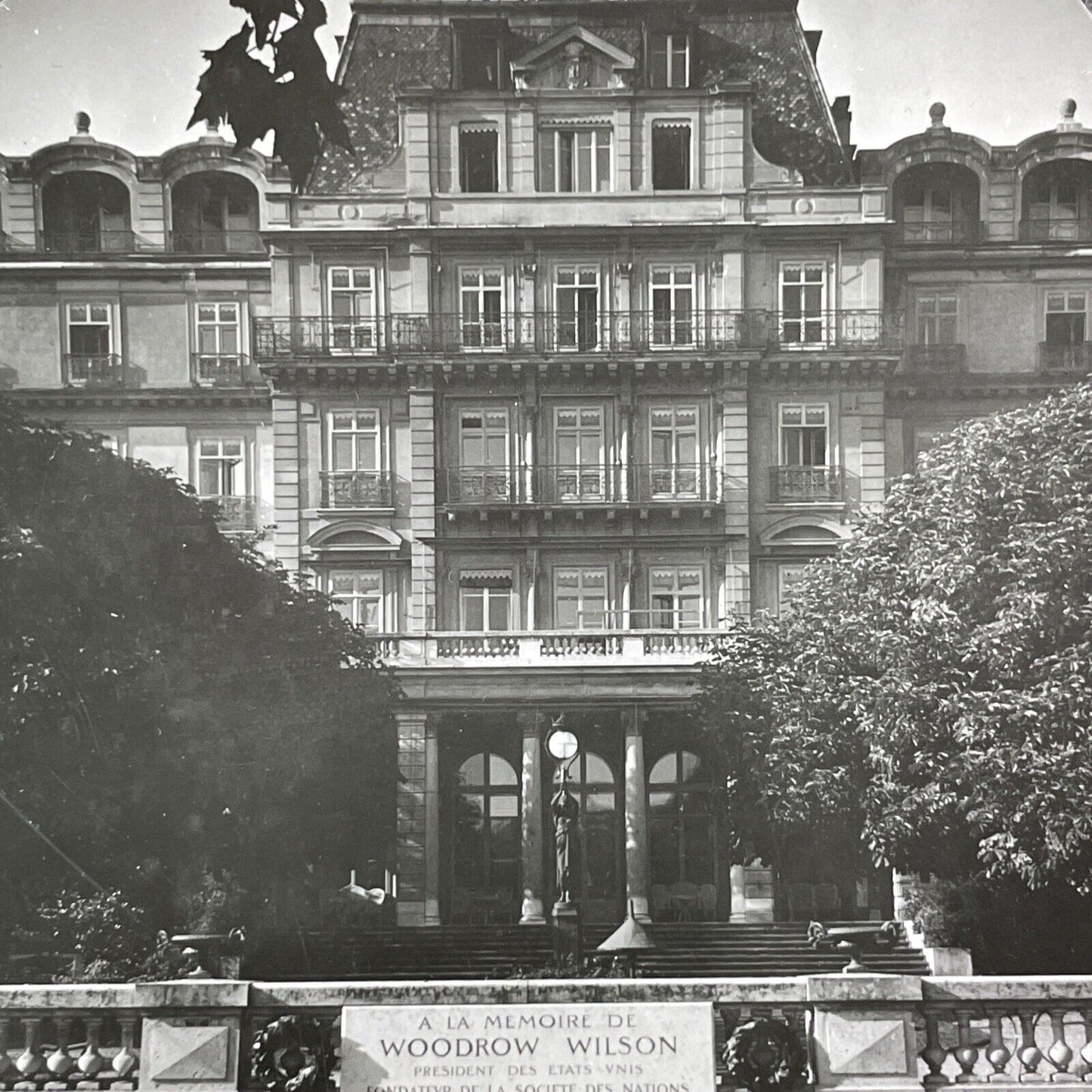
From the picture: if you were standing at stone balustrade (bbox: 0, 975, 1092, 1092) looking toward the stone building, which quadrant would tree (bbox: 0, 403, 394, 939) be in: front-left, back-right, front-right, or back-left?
front-left

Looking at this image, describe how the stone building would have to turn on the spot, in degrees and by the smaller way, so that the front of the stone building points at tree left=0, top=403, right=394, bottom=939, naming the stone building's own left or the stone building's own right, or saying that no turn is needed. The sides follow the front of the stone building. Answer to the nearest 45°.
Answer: approximately 45° to the stone building's own right

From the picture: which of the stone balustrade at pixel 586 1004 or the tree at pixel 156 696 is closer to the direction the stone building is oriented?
the stone balustrade

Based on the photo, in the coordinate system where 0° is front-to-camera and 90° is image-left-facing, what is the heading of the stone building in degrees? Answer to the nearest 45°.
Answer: approximately 0°

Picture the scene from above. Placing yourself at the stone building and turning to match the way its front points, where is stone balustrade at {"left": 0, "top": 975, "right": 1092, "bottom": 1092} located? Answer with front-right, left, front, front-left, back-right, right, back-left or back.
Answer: front
